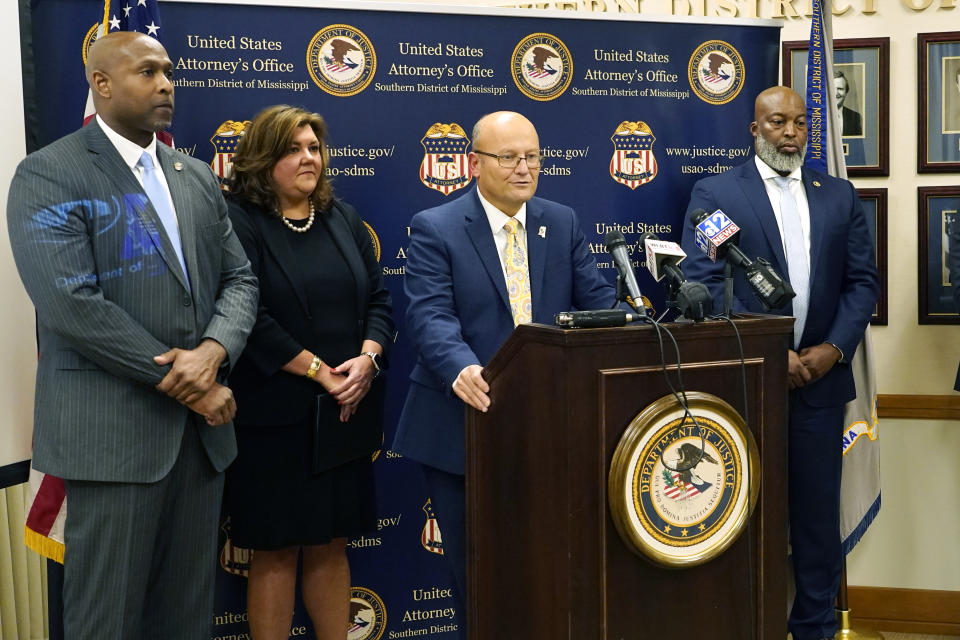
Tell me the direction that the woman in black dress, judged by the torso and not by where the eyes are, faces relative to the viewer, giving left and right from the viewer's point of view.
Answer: facing the viewer and to the right of the viewer

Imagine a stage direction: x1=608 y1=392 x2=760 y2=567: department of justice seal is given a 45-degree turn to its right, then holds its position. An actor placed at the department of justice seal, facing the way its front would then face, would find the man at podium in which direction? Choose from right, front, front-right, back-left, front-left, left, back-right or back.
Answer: back-right

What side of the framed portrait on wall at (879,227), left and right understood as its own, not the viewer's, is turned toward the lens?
front

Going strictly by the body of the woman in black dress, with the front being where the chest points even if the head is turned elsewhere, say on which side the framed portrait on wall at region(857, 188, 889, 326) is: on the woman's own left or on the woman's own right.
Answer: on the woman's own left

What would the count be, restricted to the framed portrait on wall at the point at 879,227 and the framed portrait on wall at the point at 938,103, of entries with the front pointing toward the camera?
2

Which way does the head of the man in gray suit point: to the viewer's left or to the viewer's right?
to the viewer's right

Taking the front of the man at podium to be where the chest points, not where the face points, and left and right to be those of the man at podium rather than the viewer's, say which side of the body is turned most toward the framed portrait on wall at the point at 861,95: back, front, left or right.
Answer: left

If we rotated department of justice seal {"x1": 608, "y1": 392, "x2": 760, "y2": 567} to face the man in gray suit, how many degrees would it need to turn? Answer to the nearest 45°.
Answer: approximately 135° to its right

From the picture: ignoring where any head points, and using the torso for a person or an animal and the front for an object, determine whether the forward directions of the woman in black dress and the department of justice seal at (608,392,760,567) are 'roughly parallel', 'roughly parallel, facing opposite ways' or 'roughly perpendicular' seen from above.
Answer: roughly parallel

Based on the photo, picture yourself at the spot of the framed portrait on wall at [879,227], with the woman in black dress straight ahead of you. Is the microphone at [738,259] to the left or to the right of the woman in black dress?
left

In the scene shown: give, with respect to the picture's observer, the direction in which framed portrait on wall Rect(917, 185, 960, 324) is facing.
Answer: facing the viewer

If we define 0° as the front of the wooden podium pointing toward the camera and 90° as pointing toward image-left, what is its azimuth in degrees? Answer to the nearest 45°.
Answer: approximately 315°

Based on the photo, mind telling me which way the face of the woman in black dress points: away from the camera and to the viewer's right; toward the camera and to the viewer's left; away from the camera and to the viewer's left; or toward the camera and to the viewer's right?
toward the camera and to the viewer's right

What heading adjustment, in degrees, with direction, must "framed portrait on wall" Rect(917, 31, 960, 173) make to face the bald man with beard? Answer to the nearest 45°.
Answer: approximately 45° to its right

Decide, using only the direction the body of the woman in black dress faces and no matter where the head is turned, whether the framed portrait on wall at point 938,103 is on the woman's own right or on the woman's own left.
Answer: on the woman's own left

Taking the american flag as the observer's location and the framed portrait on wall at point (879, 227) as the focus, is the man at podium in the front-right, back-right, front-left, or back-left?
front-right

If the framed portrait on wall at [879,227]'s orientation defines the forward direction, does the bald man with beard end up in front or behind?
in front

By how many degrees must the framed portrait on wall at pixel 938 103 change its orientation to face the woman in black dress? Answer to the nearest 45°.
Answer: approximately 45° to its right
